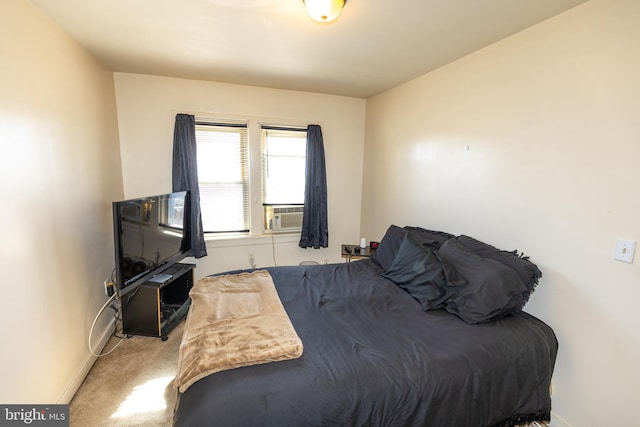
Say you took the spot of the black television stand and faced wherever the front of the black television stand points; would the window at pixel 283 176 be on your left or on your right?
on your left

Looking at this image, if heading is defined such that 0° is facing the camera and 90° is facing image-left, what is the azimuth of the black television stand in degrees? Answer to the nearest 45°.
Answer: approximately 315°

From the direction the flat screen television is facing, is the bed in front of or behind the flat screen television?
in front

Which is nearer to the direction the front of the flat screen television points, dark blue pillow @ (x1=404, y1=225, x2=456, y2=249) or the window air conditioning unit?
the dark blue pillow

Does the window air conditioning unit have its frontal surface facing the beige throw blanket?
yes

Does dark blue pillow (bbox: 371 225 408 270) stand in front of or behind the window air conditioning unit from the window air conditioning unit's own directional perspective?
in front

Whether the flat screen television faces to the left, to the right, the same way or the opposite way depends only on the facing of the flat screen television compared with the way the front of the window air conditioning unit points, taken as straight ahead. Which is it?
to the left

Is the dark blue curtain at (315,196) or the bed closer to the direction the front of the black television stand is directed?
the bed

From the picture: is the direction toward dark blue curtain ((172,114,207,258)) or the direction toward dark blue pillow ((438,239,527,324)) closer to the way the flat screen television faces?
the dark blue pillow

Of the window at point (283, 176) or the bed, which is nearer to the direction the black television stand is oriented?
the bed

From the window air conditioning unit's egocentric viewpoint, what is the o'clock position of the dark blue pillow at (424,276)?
The dark blue pillow is roughly at 11 o'clock from the window air conditioning unit.

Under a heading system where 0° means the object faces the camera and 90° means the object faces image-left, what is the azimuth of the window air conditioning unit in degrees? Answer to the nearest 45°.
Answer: approximately 0°

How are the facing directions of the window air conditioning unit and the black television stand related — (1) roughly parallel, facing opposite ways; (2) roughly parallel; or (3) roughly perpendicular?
roughly perpendicular

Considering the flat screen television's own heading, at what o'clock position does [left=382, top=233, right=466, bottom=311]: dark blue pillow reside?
The dark blue pillow is roughly at 12 o'clock from the flat screen television.
